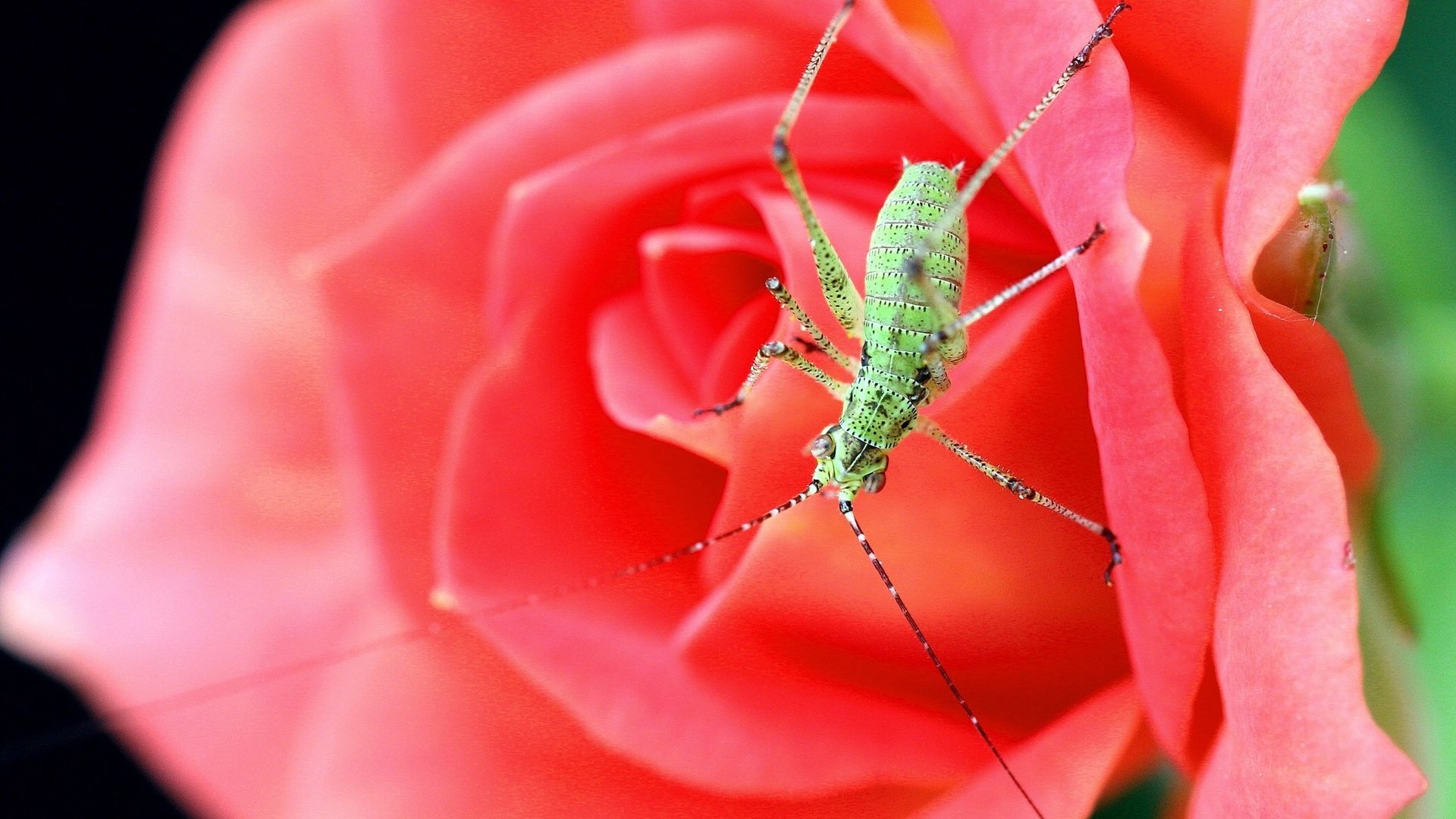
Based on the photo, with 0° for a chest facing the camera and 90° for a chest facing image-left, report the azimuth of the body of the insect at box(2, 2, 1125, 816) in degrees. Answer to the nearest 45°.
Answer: approximately 0°
